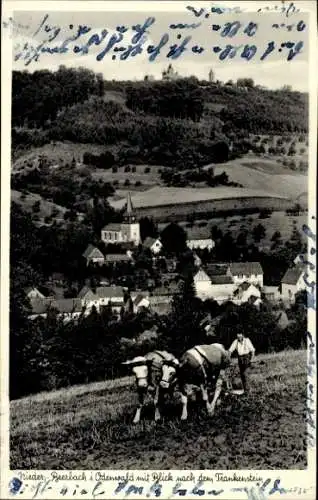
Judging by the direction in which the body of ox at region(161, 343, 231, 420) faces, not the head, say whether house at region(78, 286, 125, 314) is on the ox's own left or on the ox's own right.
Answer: on the ox's own right
